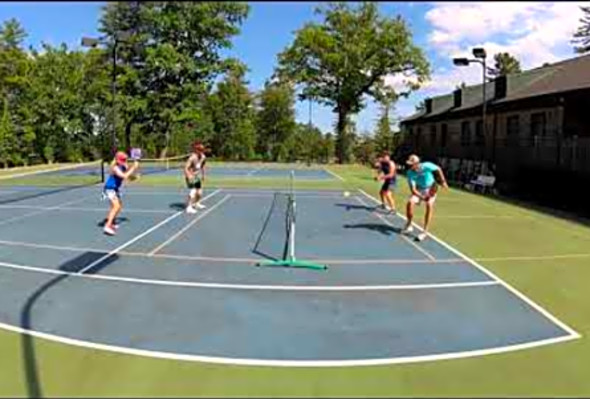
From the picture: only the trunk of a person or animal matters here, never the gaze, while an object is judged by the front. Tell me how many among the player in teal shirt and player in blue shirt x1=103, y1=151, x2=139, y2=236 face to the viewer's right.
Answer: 1

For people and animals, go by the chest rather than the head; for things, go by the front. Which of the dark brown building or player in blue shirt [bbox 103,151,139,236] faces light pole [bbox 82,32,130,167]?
the dark brown building

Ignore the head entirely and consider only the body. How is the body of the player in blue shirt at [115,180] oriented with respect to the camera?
to the viewer's right

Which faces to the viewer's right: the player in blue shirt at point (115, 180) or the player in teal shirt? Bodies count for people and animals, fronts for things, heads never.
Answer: the player in blue shirt

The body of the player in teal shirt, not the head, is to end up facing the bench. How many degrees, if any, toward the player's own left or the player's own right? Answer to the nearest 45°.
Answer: approximately 135° to the player's own right

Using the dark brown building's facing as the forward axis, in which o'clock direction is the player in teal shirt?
The player in teal shirt is roughly at 11 o'clock from the dark brown building.

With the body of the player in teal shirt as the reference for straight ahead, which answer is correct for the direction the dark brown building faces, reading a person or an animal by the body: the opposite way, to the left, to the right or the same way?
the same way

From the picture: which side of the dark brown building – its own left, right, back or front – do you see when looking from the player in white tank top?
front

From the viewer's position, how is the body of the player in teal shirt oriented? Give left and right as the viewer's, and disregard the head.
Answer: facing the viewer and to the left of the viewer

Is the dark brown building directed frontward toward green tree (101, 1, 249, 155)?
no

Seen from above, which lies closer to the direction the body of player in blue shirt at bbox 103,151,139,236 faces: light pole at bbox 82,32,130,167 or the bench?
the bench

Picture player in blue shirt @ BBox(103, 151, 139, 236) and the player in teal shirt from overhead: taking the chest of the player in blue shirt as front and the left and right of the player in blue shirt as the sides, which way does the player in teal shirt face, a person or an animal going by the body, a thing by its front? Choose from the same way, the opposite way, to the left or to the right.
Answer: the opposite way

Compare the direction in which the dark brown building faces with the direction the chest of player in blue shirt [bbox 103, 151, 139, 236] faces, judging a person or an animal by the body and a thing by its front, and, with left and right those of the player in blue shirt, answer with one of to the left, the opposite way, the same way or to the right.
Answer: the opposite way
